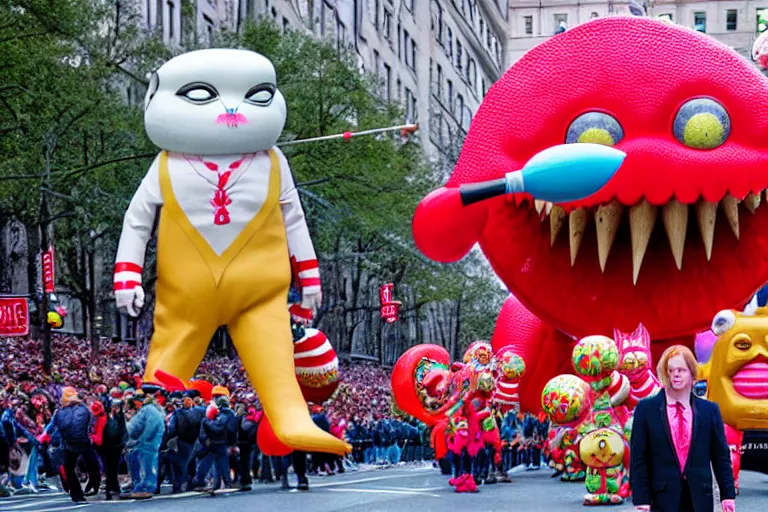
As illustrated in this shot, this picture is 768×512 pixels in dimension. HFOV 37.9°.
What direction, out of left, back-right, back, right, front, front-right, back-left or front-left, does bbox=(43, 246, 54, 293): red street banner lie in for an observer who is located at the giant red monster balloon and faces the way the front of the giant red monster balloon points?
back-right

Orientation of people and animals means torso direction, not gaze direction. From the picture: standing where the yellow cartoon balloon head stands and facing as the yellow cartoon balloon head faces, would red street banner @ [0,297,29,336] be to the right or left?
on its right

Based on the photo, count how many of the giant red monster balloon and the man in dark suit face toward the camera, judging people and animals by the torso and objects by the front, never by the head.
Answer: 2

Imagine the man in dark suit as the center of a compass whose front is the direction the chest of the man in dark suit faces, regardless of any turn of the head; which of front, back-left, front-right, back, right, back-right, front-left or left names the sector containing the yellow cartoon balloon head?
back

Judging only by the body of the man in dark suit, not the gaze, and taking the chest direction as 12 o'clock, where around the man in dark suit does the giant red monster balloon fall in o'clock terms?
The giant red monster balloon is roughly at 6 o'clock from the man in dark suit.

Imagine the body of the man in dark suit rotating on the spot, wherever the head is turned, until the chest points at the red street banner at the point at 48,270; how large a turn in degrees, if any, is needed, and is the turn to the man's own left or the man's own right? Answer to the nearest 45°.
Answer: approximately 135° to the man's own right
